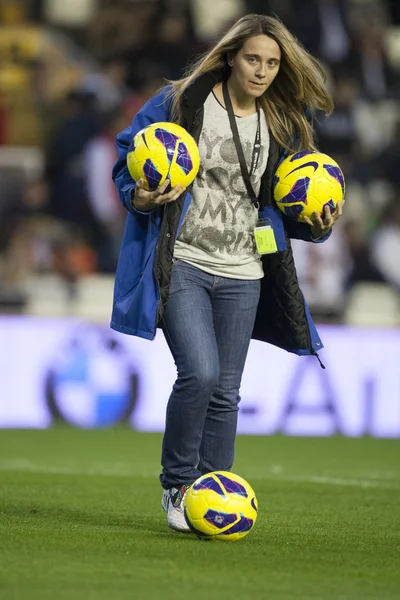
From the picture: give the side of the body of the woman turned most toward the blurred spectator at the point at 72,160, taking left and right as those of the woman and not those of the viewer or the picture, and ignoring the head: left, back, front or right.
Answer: back

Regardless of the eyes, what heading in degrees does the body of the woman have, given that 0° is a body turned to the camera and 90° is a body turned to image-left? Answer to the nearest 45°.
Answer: approximately 0°

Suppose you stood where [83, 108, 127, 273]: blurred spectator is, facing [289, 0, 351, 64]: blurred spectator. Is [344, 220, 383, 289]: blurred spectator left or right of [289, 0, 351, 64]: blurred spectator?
right

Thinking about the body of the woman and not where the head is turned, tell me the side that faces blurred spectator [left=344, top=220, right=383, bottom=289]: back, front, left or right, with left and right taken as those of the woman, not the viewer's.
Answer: back

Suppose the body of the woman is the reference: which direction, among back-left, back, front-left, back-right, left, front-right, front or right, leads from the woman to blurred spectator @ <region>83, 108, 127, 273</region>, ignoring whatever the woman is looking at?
back

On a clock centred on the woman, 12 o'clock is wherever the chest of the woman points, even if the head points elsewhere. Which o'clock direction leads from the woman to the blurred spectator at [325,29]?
The blurred spectator is roughly at 6 o'clock from the woman.

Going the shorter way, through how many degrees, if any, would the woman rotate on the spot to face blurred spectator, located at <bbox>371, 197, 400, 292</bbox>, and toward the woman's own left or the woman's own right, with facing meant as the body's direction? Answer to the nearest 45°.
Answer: approximately 180°

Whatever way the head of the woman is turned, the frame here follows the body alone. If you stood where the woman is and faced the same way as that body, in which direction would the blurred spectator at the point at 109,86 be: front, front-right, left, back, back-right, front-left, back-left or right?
back
